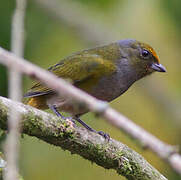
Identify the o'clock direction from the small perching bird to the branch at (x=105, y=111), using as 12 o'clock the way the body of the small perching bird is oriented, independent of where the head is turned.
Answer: The branch is roughly at 3 o'clock from the small perching bird.

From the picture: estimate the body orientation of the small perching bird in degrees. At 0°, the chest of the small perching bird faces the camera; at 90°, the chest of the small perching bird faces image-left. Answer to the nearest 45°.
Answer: approximately 270°
